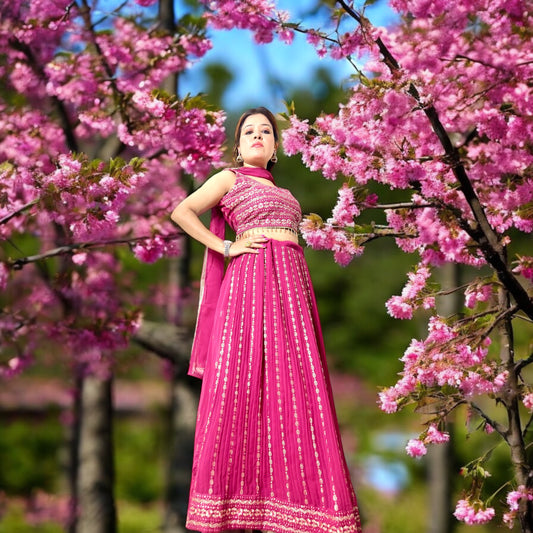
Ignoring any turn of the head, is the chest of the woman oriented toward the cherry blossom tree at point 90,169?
no

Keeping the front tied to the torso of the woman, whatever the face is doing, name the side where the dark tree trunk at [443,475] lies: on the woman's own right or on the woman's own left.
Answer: on the woman's own left

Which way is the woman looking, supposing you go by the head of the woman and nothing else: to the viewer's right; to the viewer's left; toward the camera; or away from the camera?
toward the camera

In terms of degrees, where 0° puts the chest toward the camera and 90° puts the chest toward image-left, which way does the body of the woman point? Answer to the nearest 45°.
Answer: approximately 315°
